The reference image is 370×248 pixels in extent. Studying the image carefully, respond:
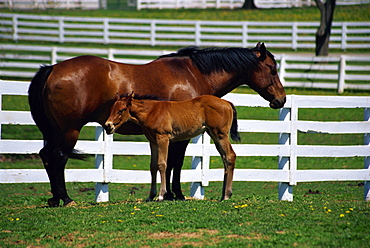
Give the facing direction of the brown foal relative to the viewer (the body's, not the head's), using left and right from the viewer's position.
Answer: facing to the left of the viewer

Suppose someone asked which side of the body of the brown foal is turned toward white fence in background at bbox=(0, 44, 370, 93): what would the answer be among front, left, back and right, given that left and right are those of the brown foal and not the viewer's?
right

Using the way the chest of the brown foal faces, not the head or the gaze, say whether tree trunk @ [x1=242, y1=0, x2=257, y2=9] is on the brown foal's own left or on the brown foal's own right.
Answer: on the brown foal's own right

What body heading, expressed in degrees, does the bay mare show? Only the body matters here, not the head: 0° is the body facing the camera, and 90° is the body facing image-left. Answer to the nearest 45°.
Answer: approximately 270°

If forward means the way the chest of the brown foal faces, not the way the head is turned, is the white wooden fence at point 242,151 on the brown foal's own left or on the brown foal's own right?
on the brown foal's own right

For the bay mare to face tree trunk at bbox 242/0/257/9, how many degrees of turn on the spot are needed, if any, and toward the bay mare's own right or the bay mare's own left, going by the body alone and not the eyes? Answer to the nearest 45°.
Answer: approximately 90° to the bay mare's own left

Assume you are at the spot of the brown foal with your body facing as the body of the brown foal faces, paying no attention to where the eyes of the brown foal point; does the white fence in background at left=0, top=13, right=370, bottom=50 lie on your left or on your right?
on your right

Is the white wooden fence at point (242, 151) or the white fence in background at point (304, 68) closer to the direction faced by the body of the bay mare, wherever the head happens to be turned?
the white wooden fence

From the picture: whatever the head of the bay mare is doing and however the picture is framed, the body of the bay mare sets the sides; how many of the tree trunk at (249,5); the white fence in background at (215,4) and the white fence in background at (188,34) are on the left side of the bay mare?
3

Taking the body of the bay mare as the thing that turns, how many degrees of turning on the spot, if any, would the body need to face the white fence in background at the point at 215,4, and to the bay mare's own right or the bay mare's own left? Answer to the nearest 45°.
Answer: approximately 90° to the bay mare's own left

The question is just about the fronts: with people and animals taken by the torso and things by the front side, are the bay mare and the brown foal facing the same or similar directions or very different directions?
very different directions

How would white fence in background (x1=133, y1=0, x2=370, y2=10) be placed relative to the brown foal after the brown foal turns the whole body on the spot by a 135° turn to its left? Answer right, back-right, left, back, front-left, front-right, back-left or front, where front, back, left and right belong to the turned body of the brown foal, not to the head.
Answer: back-left

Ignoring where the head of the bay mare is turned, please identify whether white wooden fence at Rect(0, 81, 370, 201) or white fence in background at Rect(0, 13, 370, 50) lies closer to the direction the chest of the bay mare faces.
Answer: the white wooden fence

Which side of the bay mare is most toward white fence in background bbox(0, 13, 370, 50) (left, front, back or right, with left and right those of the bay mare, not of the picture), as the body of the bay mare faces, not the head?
left
